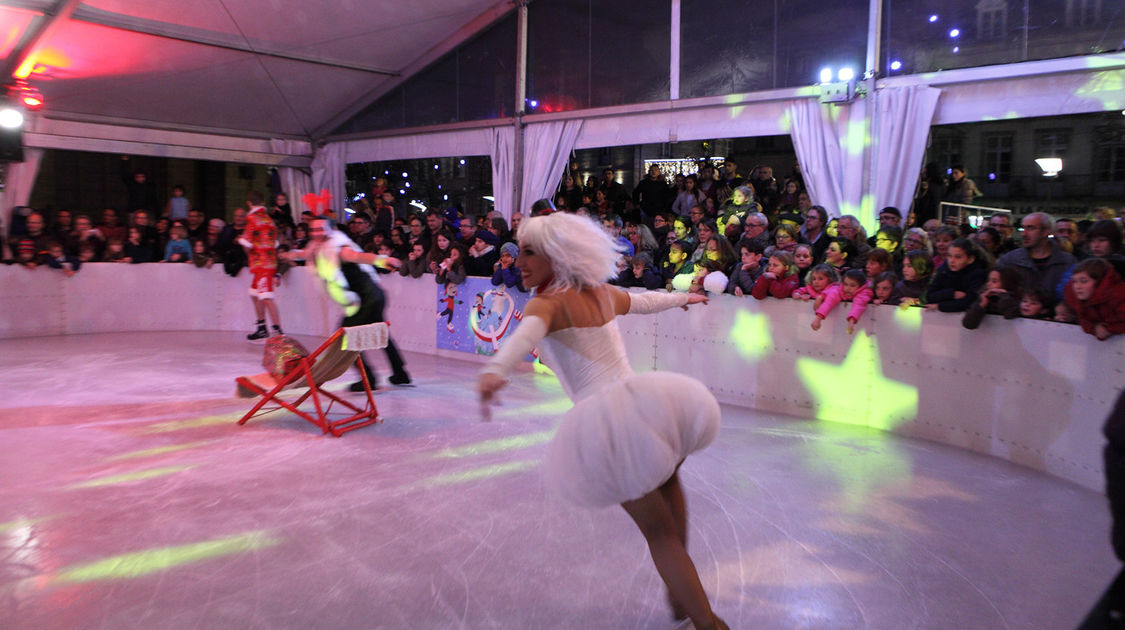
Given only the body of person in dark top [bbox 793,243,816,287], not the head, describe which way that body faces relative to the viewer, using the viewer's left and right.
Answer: facing the viewer and to the left of the viewer

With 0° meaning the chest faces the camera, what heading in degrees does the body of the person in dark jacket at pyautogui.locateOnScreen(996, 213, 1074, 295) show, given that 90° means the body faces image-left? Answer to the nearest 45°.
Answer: approximately 45°

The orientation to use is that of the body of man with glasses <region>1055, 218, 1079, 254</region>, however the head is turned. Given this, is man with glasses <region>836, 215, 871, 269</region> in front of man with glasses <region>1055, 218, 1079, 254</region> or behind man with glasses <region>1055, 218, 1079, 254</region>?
in front

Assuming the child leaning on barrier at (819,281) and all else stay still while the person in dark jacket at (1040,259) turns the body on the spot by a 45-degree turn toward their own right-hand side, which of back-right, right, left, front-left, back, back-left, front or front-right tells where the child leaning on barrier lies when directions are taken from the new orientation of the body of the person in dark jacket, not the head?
front

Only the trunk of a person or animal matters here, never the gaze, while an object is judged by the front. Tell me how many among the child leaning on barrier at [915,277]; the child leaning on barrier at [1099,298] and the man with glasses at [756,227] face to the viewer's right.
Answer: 0

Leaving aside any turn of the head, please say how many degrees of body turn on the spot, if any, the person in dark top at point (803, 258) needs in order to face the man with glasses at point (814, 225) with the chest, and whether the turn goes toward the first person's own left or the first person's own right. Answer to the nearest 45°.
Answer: approximately 135° to the first person's own right

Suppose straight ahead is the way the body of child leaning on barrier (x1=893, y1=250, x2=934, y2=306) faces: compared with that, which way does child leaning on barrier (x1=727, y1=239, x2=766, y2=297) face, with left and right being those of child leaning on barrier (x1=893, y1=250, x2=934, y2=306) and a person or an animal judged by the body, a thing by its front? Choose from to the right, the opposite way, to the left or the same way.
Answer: the same way

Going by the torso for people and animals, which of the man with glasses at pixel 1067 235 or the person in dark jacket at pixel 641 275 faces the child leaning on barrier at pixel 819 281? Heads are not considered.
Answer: the man with glasses

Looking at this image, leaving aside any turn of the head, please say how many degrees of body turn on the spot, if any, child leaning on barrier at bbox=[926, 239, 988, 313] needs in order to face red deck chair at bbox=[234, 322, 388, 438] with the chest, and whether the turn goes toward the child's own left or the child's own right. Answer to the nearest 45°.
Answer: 0° — they already face it

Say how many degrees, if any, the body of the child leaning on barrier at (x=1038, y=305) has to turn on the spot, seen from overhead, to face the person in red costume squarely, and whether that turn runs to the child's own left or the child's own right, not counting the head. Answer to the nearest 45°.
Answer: approximately 45° to the child's own right

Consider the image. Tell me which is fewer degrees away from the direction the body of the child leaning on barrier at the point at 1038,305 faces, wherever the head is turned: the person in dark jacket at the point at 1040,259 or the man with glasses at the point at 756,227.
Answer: the man with glasses

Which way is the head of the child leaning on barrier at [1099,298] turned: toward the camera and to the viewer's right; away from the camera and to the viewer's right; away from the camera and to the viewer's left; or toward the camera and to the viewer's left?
toward the camera and to the viewer's left
